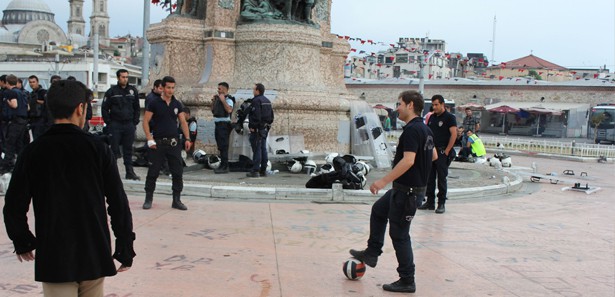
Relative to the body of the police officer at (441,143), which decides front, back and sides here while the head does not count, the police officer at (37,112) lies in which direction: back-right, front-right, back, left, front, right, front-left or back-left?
front-right

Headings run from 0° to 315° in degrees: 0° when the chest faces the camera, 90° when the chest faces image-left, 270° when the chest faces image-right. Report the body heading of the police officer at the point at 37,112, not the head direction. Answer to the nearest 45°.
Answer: approximately 45°

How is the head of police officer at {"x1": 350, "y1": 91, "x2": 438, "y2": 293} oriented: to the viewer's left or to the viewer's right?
to the viewer's left

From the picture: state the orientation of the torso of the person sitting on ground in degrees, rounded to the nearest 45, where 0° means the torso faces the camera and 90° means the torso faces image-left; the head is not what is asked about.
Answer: approximately 90°

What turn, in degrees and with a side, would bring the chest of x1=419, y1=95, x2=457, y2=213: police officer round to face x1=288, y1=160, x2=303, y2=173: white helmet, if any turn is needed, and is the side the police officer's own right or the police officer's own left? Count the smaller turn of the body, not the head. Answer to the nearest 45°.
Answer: approximately 90° to the police officer's own right

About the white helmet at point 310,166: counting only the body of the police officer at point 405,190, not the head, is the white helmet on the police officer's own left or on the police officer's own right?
on the police officer's own right

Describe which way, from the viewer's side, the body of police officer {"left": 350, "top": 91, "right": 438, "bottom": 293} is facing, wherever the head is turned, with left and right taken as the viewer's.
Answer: facing to the left of the viewer

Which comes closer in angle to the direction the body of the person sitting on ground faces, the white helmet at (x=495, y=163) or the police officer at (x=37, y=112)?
the police officer

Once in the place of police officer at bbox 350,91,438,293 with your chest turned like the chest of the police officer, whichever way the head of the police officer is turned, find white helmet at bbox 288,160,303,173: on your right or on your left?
on your right

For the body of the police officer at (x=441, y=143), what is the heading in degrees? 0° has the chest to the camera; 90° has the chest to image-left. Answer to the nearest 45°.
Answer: approximately 45°
